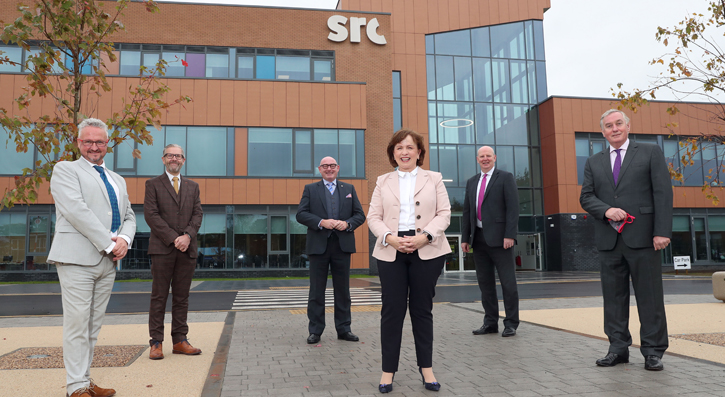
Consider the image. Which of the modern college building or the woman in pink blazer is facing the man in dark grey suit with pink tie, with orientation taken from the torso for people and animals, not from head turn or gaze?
the modern college building

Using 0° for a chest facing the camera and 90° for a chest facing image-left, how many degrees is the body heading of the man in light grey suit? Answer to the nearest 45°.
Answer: approximately 315°

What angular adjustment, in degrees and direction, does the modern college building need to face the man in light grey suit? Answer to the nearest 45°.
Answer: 0° — it already faces them

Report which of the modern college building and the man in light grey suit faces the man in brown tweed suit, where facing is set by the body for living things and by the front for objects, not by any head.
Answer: the modern college building

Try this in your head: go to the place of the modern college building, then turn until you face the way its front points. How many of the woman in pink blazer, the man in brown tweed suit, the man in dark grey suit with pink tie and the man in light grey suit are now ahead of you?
4

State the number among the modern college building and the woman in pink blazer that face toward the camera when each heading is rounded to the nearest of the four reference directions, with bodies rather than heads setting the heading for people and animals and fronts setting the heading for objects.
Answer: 2

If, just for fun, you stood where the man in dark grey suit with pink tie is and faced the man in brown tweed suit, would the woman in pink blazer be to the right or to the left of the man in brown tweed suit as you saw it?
left

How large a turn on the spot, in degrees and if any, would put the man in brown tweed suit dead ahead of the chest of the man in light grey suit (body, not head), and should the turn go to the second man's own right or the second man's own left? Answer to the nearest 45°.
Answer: approximately 90° to the second man's own left
